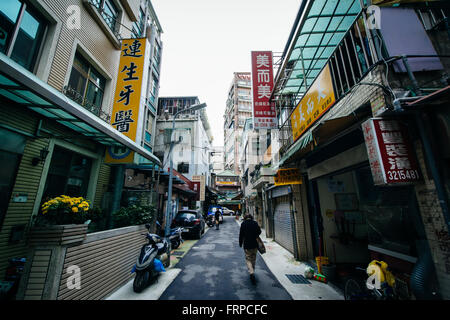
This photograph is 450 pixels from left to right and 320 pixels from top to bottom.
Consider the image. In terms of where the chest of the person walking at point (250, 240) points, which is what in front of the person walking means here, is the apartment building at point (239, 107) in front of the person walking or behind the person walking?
in front

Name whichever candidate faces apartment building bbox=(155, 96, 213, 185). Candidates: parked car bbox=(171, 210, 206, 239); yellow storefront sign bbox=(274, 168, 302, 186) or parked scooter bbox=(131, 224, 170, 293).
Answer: the parked car

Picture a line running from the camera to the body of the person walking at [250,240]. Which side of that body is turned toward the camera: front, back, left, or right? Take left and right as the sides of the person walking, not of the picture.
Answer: back

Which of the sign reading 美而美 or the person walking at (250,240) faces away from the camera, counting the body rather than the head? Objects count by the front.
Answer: the person walking

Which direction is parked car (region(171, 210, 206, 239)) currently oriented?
away from the camera

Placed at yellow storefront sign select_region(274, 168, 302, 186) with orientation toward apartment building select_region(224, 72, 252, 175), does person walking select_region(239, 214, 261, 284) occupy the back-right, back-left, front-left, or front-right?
back-left

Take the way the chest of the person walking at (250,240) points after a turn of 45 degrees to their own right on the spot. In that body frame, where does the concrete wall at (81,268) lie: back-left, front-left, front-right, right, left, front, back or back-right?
back

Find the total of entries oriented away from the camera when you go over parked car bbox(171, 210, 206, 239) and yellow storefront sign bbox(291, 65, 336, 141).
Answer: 1

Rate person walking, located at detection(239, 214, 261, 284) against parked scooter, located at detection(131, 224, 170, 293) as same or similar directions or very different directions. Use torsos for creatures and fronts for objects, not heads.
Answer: very different directions

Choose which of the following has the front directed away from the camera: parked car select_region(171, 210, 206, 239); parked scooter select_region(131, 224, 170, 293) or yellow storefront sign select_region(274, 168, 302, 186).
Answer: the parked car

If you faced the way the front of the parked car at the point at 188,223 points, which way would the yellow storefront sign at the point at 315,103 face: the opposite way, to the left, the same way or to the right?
to the left

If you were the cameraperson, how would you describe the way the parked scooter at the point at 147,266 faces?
facing the viewer and to the left of the viewer

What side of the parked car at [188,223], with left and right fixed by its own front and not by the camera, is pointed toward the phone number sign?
back

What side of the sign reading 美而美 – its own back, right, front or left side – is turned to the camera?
front

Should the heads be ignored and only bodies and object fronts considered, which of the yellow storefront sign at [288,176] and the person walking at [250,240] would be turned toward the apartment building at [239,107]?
the person walking
